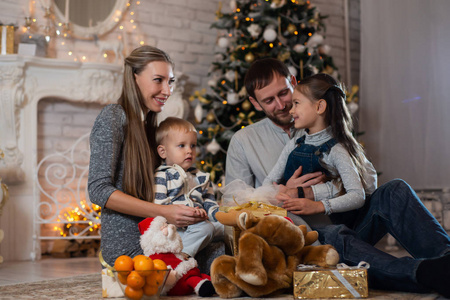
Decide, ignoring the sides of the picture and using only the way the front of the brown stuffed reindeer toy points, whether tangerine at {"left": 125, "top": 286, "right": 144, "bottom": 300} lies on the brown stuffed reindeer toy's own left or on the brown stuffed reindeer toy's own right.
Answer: on the brown stuffed reindeer toy's own right

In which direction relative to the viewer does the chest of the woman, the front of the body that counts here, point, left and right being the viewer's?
facing to the right of the viewer

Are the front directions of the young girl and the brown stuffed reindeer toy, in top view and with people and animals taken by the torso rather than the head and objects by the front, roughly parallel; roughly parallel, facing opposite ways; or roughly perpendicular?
roughly perpendicular

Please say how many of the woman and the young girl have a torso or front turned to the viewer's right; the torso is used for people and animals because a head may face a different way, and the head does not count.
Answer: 1

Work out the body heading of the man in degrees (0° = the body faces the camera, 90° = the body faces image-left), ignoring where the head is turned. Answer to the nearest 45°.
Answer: approximately 315°

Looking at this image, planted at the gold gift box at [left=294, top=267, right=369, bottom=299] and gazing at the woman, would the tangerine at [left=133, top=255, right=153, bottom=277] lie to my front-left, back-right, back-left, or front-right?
front-left

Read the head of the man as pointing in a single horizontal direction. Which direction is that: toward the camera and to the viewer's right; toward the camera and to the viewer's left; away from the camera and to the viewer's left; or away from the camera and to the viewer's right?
toward the camera and to the viewer's right

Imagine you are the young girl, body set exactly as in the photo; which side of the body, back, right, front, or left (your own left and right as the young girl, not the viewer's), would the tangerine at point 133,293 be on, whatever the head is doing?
front

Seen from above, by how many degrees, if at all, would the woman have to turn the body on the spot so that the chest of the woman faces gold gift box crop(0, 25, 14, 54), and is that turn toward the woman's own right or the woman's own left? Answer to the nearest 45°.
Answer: approximately 135° to the woman's own left

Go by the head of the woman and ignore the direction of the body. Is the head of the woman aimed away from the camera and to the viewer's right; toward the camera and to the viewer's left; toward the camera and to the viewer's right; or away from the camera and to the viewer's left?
toward the camera and to the viewer's right

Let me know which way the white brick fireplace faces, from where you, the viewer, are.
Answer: facing the viewer and to the right of the viewer

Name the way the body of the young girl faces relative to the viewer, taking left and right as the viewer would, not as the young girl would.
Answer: facing the viewer and to the left of the viewer
